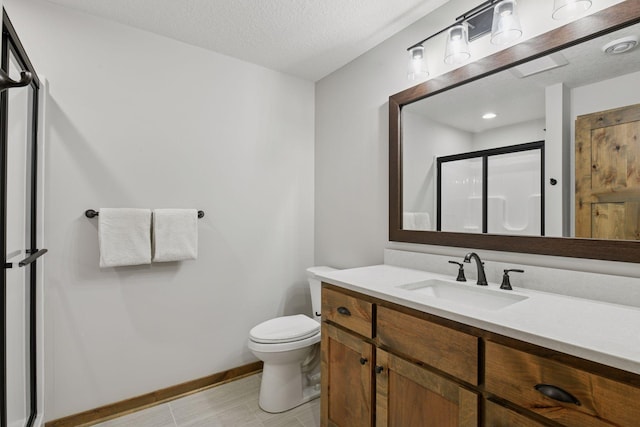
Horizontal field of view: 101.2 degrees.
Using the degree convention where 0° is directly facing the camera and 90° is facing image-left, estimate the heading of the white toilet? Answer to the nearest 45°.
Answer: approximately 45°

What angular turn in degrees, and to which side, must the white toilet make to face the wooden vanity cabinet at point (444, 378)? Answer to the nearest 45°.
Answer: approximately 90° to its left

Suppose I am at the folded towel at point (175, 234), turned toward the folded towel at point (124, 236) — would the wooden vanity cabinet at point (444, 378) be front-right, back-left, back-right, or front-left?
back-left
